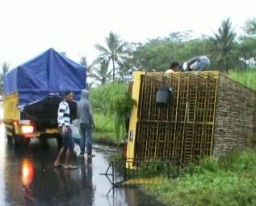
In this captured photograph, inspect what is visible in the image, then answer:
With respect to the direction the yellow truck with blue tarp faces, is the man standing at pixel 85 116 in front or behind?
behind

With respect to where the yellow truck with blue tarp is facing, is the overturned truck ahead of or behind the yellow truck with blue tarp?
behind
